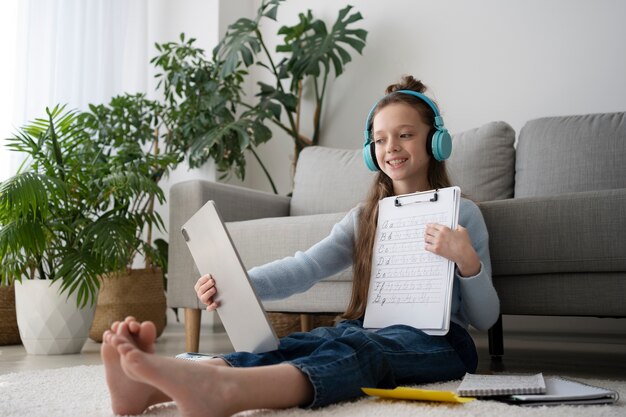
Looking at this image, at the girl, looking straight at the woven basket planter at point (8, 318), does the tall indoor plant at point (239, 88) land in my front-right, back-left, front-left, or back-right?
front-right

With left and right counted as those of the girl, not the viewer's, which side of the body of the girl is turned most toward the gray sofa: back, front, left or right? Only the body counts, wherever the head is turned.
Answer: back

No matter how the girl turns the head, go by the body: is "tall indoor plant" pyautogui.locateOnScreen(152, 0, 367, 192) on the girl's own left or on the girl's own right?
on the girl's own right

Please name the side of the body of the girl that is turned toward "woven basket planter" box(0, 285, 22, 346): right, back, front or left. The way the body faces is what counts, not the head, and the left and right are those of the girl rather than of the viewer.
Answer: right

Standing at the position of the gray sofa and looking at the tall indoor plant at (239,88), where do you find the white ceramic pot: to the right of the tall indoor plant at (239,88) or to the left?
left

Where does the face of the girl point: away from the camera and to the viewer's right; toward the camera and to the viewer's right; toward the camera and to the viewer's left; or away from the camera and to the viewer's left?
toward the camera and to the viewer's left

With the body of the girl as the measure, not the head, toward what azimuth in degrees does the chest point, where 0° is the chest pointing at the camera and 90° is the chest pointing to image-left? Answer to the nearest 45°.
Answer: approximately 45°

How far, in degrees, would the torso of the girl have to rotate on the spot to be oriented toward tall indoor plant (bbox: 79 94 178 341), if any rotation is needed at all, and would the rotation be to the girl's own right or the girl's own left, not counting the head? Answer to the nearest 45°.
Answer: approximately 90° to the girl's own right

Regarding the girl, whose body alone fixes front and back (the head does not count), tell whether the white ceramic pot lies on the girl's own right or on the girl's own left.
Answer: on the girl's own right
